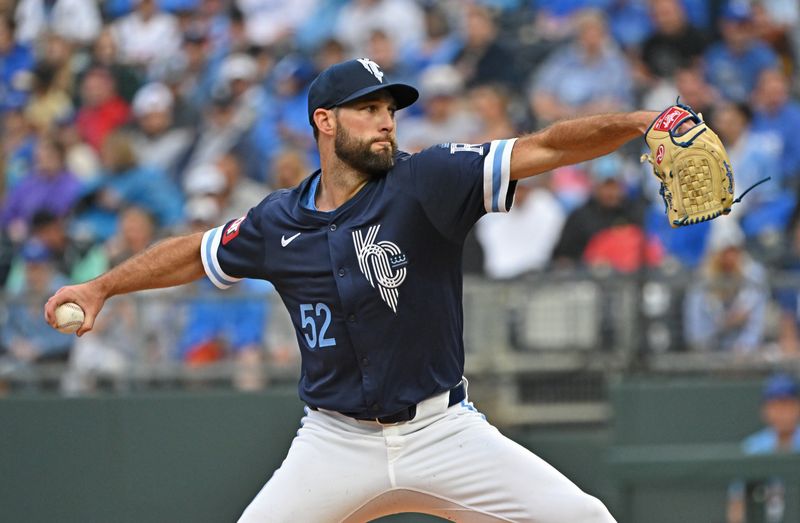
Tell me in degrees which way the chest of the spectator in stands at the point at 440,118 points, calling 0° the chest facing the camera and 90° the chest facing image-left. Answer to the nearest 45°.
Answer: approximately 0°

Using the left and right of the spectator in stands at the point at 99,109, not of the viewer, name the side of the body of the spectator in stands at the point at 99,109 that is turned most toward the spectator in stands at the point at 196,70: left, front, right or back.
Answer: left

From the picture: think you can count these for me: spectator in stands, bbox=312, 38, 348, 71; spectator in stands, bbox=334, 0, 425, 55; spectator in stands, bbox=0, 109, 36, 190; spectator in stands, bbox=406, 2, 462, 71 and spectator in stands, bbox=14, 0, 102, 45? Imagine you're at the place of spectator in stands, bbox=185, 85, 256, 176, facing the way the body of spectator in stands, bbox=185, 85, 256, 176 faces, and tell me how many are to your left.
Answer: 3

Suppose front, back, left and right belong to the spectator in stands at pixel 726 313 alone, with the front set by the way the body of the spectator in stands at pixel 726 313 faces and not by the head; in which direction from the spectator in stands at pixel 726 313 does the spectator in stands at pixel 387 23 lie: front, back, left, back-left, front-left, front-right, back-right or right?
back-right

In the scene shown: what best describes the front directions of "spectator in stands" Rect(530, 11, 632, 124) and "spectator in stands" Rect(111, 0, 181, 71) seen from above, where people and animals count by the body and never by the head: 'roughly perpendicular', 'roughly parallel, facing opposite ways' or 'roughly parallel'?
roughly parallel

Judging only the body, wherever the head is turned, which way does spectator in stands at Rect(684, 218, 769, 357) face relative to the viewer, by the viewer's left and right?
facing the viewer

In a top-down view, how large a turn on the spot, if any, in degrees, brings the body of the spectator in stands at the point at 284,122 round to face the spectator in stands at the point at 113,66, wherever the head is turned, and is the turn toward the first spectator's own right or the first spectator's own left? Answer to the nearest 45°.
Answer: approximately 135° to the first spectator's own right

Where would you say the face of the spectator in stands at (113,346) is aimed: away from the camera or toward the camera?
toward the camera

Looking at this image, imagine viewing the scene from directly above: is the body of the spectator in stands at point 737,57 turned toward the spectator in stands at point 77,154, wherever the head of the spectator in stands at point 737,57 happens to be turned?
no

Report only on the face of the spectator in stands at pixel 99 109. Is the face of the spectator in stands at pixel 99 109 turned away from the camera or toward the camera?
toward the camera

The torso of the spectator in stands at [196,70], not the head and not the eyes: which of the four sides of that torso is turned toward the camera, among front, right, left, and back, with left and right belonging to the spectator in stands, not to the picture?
front

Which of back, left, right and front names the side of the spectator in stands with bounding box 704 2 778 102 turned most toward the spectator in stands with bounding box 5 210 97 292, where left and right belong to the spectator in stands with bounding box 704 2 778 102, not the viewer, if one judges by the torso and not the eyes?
right

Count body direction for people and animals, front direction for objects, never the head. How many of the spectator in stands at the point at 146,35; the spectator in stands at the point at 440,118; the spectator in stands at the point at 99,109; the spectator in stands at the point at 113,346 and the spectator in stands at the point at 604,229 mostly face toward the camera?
5

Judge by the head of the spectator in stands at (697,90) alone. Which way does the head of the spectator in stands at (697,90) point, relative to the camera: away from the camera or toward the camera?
toward the camera

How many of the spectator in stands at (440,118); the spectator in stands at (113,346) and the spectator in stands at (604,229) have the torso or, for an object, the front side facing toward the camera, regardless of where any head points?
3

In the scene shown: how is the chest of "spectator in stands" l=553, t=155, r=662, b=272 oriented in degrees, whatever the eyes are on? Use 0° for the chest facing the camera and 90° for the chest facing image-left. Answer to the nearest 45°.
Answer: approximately 0°
